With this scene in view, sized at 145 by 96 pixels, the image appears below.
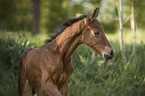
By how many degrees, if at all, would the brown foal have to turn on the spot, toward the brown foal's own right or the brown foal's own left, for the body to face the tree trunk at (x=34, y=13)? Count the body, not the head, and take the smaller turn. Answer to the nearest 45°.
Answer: approximately 135° to the brown foal's own left

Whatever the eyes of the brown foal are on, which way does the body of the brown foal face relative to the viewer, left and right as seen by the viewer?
facing the viewer and to the right of the viewer
